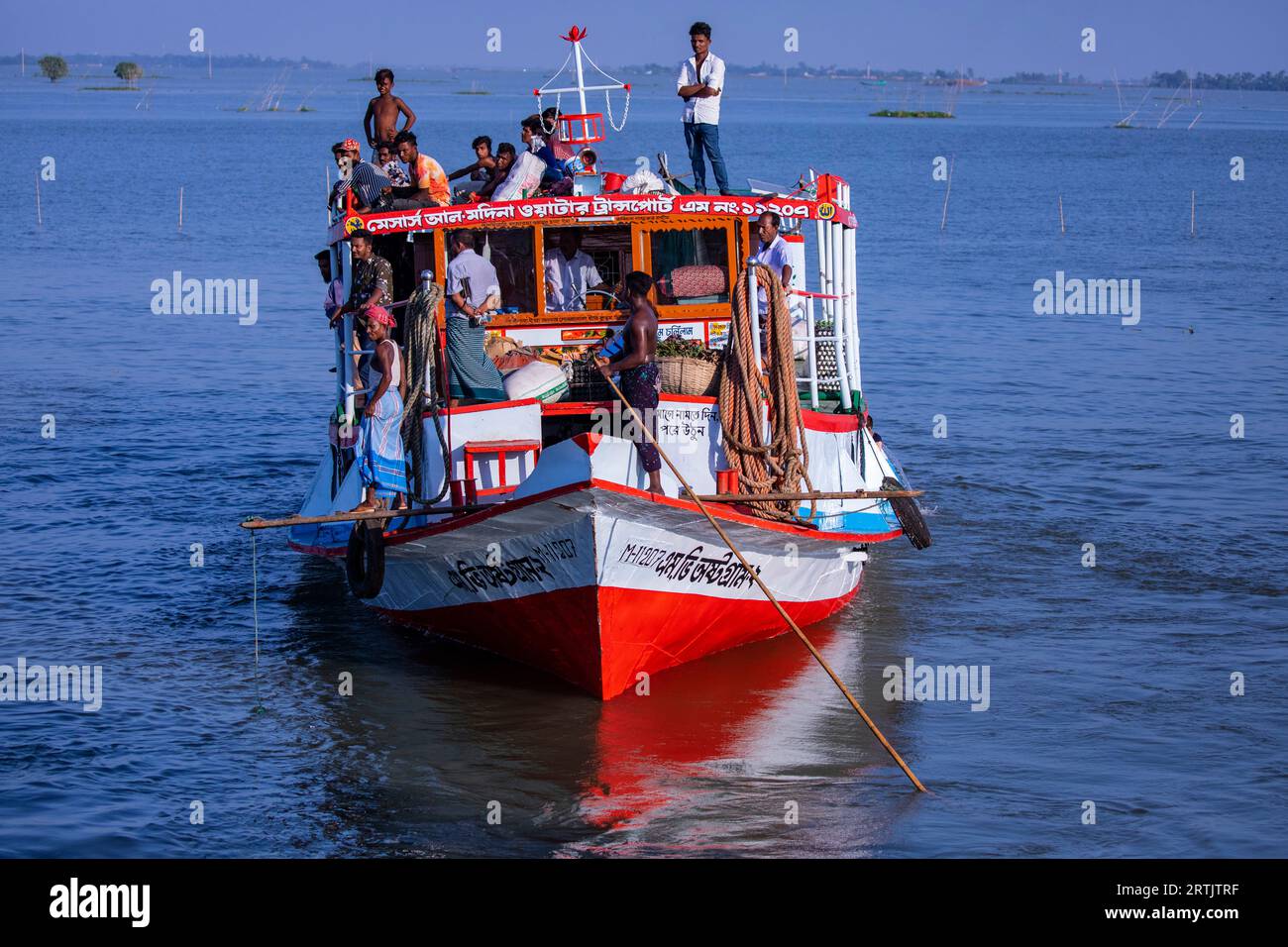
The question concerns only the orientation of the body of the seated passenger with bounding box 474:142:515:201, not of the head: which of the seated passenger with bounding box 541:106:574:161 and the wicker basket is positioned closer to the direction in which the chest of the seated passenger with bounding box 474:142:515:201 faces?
the wicker basket

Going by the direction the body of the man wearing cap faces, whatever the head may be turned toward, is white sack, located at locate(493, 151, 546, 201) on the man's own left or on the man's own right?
on the man's own left

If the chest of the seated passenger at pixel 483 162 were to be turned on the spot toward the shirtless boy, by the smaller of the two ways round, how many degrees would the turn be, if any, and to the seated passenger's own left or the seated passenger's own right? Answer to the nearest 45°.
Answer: approximately 90° to the seated passenger's own right

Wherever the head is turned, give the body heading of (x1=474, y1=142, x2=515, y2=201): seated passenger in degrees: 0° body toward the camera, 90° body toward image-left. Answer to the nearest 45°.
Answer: approximately 45°

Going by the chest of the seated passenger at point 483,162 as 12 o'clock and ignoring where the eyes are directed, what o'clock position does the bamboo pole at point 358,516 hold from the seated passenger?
The bamboo pole is roughly at 11 o'clock from the seated passenger.

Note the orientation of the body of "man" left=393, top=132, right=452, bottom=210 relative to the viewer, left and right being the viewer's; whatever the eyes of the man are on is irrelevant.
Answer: facing to the left of the viewer
